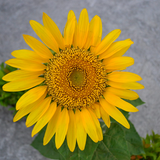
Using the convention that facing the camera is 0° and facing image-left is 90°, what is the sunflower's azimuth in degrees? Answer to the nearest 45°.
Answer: approximately 0°
